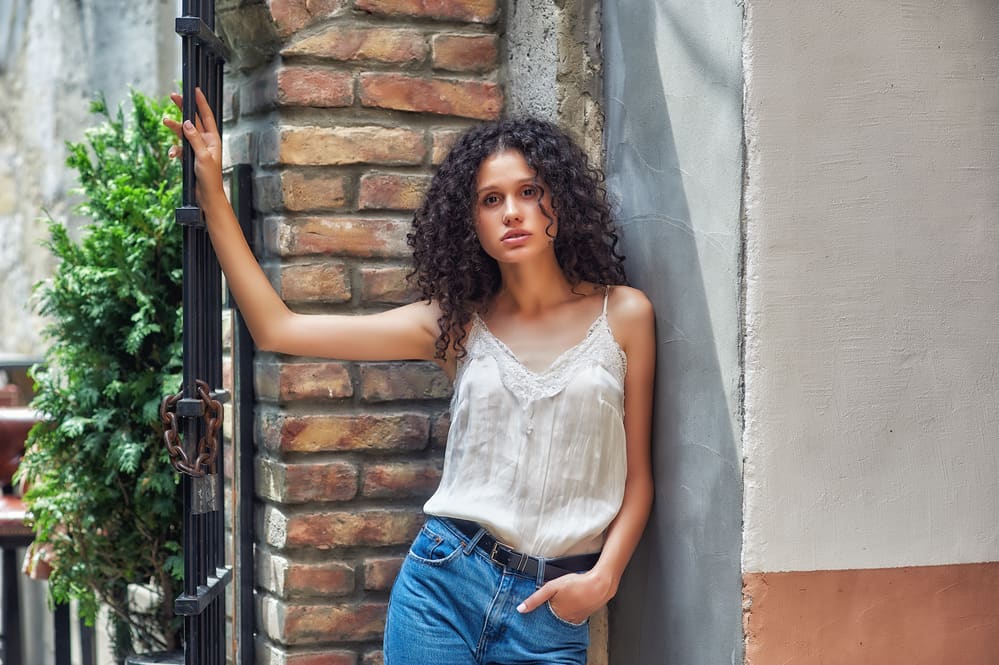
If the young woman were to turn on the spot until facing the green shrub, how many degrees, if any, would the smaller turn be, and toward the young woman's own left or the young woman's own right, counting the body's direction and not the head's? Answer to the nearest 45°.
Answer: approximately 135° to the young woman's own right

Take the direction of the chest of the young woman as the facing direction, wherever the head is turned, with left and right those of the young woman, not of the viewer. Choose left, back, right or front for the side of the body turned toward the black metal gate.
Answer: right

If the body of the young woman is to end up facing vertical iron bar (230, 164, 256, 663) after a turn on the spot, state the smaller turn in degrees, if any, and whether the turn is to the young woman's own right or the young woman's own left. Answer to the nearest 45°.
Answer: approximately 135° to the young woman's own right

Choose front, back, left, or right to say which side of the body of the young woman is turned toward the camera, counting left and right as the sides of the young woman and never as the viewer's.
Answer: front

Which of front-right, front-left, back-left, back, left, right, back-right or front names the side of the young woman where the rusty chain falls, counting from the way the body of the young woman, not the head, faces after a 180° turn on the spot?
left
